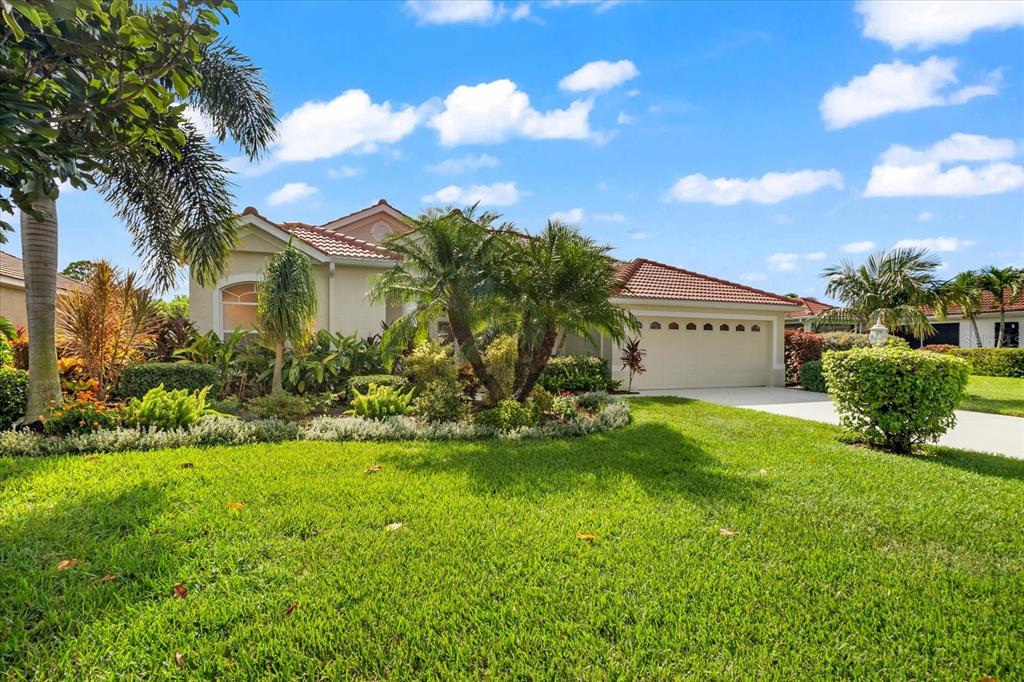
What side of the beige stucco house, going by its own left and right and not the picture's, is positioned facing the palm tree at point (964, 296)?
left

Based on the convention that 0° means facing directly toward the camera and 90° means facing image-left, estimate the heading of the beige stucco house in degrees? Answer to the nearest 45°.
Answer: approximately 0°

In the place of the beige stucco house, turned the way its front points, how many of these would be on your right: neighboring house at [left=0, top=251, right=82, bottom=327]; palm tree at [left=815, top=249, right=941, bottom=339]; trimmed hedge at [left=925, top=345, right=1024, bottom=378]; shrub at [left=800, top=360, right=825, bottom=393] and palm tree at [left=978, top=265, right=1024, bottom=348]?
1

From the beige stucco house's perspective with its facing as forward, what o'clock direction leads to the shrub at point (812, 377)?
The shrub is roughly at 9 o'clock from the beige stucco house.

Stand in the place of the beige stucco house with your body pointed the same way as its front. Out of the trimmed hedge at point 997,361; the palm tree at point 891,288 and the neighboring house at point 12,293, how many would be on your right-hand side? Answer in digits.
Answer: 1

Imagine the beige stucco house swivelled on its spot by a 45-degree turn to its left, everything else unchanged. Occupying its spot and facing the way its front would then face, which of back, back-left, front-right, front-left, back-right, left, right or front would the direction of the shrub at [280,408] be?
right

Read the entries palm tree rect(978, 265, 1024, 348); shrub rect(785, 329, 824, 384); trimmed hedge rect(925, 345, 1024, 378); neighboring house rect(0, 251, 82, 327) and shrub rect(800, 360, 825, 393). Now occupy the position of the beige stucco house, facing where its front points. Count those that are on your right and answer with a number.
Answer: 1

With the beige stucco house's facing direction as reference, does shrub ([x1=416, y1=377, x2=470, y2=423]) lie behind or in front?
in front

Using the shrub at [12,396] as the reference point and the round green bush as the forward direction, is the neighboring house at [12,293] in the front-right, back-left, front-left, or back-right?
back-left

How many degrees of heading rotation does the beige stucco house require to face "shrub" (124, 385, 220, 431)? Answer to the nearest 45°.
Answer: approximately 45° to its right

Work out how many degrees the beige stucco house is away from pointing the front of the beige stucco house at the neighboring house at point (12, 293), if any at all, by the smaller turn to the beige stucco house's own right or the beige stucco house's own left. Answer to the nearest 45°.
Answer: approximately 90° to the beige stucco house's own right

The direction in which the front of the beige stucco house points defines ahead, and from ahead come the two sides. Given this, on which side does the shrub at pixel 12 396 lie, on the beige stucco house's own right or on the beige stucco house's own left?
on the beige stucco house's own right

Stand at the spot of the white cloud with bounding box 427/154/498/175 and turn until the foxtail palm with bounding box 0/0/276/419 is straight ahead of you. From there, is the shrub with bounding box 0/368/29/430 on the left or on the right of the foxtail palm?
right
